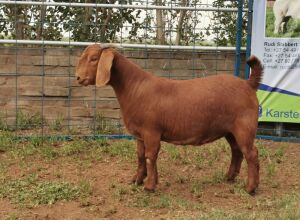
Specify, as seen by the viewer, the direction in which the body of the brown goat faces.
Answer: to the viewer's left

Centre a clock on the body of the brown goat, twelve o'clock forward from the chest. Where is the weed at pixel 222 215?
The weed is roughly at 8 o'clock from the brown goat.

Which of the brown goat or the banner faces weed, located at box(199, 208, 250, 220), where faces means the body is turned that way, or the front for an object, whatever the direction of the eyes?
the banner

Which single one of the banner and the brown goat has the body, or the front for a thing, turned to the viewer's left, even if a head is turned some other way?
the brown goat

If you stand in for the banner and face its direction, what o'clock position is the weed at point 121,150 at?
The weed is roughly at 2 o'clock from the banner.

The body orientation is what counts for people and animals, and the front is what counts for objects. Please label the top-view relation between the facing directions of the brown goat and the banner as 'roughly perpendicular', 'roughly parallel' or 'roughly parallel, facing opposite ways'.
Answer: roughly perpendicular

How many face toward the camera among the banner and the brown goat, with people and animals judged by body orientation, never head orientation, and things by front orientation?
1

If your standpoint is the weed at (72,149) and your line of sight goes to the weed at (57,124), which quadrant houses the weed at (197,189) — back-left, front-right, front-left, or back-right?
back-right

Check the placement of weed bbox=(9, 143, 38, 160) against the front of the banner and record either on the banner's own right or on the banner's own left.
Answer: on the banner's own right

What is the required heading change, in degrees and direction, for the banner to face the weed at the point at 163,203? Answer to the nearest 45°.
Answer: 0° — it already faces it

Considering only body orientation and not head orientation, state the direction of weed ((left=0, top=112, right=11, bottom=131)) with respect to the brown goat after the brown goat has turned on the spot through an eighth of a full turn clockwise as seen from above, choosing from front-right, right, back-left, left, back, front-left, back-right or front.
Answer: front

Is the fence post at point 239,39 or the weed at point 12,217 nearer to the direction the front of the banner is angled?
the weed

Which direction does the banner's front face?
toward the camera

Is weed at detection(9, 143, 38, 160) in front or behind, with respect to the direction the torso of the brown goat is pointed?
in front

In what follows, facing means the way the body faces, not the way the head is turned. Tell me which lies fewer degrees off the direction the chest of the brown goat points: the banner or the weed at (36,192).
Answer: the weed

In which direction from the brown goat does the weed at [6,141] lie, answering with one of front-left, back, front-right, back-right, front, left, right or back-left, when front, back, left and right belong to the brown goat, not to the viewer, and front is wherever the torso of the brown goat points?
front-right

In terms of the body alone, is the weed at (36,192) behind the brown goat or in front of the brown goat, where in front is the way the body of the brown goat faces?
in front
